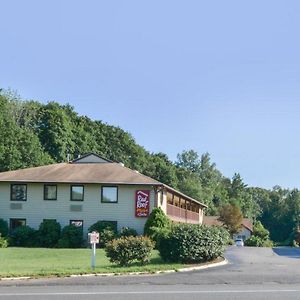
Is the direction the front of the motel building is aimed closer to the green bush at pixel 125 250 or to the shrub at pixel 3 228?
the green bush

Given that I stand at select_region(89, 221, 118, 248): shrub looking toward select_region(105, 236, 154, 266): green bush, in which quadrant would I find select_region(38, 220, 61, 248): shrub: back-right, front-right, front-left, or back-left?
back-right
